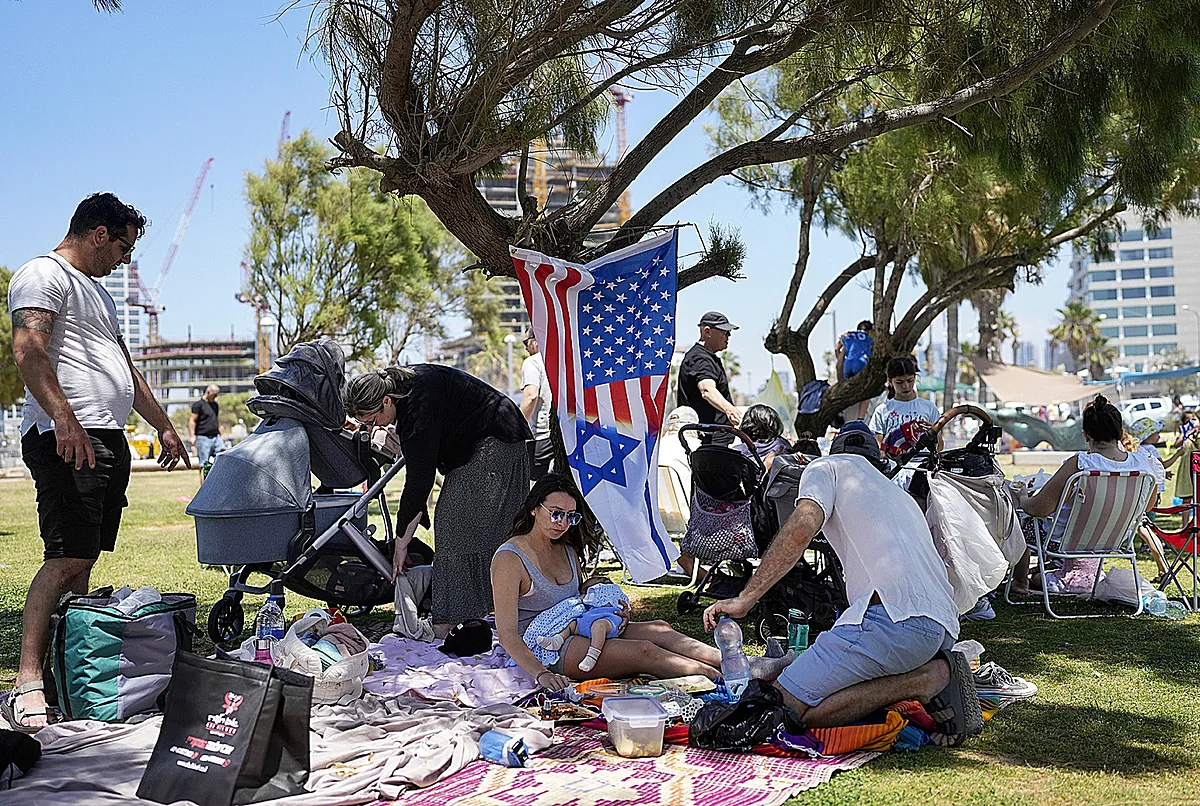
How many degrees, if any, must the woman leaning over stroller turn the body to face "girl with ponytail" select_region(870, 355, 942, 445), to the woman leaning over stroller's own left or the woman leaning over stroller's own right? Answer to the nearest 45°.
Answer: approximately 135° to the woman leaning over stroller's own right

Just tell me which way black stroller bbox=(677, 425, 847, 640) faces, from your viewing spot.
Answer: facing away from the viewer and to the right of the viewer

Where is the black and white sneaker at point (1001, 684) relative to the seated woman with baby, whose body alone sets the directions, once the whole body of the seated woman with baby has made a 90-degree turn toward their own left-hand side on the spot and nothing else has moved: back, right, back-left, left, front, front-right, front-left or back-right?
front-right

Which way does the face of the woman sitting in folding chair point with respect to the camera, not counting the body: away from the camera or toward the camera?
away from the camera

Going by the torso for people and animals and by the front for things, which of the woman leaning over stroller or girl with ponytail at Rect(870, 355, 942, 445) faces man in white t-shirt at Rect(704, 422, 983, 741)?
the girl with ponytail

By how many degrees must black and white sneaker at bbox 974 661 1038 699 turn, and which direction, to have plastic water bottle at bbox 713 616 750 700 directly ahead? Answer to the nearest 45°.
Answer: approximately 180°

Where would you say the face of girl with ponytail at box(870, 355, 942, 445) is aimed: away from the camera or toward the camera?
toward the camera

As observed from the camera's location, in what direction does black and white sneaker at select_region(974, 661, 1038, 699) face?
facing to the right of the viewer

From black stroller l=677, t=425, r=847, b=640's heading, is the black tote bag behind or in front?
behind

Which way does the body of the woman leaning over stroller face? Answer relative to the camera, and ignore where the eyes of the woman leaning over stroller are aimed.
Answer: to the viewer's left

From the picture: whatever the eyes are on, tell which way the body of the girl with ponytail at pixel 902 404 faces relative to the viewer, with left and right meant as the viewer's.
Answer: facing the viewer

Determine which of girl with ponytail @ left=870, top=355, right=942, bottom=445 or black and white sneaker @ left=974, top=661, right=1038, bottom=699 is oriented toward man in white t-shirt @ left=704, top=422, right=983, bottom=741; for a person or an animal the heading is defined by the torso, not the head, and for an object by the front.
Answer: the girl with ponytail

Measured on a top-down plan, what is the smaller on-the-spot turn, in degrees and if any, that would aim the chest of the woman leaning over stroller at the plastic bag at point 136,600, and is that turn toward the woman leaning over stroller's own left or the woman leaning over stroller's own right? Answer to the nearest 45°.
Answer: approximately 45° to the woman leaning over stroller's own left

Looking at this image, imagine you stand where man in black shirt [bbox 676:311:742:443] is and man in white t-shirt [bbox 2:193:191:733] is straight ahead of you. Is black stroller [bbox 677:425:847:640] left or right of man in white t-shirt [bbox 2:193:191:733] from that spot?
left

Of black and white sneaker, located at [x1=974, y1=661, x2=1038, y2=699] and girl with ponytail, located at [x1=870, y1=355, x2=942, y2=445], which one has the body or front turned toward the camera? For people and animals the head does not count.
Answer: the girl with ponytail
